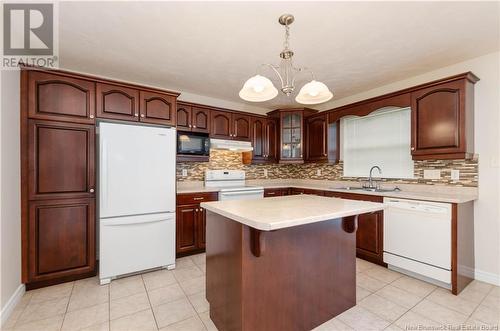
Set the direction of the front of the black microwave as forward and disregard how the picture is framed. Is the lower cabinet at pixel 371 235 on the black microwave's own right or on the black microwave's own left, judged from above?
on the black microwave's own left

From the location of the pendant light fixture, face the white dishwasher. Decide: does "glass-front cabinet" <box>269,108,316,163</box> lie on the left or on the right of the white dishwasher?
left

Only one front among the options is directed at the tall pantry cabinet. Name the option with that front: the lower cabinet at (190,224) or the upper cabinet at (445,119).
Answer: the upper cabinet

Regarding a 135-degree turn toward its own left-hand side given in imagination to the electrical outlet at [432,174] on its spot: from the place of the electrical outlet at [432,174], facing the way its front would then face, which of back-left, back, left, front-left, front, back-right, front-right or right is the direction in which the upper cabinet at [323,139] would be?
back-left

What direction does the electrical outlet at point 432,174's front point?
toward the camera

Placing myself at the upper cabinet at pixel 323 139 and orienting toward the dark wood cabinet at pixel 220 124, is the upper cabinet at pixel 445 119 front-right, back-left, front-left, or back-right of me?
back-left

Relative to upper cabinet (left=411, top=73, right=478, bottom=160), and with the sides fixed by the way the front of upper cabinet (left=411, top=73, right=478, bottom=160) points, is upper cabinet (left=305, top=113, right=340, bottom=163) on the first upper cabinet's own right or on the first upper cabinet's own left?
on the first upper cabinet's own right

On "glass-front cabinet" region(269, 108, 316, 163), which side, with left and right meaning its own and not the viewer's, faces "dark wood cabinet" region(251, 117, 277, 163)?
right

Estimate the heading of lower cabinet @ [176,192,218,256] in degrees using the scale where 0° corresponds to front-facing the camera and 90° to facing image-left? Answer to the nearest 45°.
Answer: approximately 315°

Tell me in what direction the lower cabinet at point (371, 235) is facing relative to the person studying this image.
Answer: facing the viewer and to the left of the viewer

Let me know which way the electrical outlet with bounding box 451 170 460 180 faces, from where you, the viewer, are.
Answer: facing the viewer

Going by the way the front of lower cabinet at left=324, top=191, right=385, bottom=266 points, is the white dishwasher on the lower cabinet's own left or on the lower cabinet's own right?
on the lower cabinet's own left
